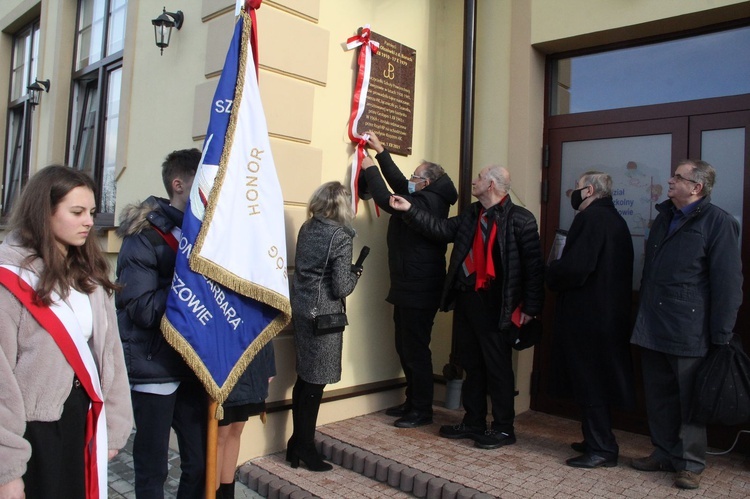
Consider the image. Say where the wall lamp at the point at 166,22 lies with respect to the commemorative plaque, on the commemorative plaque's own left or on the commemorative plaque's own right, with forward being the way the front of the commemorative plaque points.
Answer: on the commemorative plaque's own right

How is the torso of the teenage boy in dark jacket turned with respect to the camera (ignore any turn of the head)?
to the viewer's right

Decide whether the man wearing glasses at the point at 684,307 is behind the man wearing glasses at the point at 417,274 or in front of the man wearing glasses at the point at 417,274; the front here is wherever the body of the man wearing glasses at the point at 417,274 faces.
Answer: behind

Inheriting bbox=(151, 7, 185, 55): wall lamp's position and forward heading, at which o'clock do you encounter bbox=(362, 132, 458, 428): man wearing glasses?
The man wearing glasses is roughly at 8 o'clock from the wall lamp.

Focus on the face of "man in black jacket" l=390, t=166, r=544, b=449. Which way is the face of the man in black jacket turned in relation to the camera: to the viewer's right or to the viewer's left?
to the viewer's left

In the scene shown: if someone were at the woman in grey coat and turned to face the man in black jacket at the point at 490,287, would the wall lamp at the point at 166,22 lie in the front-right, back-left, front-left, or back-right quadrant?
back-left

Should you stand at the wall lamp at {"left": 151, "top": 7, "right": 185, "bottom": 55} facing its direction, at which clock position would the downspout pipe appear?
The downspout pipe is roughly at 8 o'clock from the wall lamp.
